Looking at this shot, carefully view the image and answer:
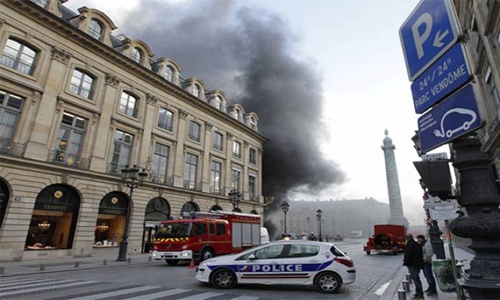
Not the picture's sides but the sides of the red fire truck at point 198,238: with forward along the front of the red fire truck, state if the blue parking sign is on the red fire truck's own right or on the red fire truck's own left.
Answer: on the red fire truck's own left

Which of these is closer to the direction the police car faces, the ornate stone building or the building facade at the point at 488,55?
the ornate stone building

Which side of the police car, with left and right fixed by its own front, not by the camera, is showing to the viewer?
left

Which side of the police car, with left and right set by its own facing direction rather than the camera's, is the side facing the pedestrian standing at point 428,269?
back

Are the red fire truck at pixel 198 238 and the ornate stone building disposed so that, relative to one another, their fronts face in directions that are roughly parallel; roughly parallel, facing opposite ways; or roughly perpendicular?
roughly perpendicular

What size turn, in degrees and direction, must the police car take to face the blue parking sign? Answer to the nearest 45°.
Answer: approximately 90° to its left

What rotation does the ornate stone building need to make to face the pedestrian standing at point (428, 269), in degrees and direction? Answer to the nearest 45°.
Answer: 0° — it already faces them

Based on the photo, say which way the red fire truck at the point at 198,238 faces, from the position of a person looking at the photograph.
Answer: facing the viewer and to the left of the viewer

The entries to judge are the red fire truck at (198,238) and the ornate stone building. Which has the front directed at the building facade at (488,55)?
the ornate stone building

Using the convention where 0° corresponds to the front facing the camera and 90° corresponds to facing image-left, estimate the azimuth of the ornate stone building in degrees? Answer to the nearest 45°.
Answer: approximately 315°

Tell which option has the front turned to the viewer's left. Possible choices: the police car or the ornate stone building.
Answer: the police car
